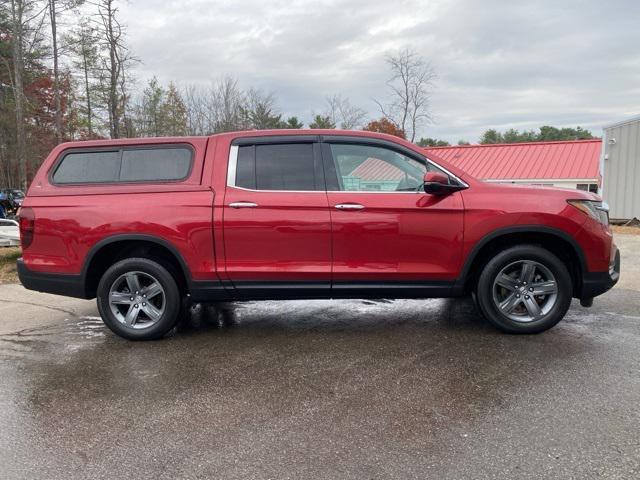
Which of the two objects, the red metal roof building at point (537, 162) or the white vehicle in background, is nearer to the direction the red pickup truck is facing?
the red metal roof building

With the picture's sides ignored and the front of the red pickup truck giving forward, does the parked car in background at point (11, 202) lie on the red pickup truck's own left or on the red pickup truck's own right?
on the red pickup truck's own left

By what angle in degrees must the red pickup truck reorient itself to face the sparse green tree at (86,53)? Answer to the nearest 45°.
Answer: approximately 135° to its left

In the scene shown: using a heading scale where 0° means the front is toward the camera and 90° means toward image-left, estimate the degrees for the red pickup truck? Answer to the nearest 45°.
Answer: approximately 270°

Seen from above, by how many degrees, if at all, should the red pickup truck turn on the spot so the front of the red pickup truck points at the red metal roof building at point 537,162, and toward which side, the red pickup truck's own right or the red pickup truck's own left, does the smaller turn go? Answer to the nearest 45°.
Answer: approximately 45° to the red pickup truck's own left

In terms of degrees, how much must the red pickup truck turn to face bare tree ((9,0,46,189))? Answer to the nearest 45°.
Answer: approximately 135° to its left

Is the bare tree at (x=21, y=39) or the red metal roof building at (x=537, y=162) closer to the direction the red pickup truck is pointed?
the red metal roof building

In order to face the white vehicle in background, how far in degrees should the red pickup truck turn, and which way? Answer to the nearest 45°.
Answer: approximately 135° to its left
